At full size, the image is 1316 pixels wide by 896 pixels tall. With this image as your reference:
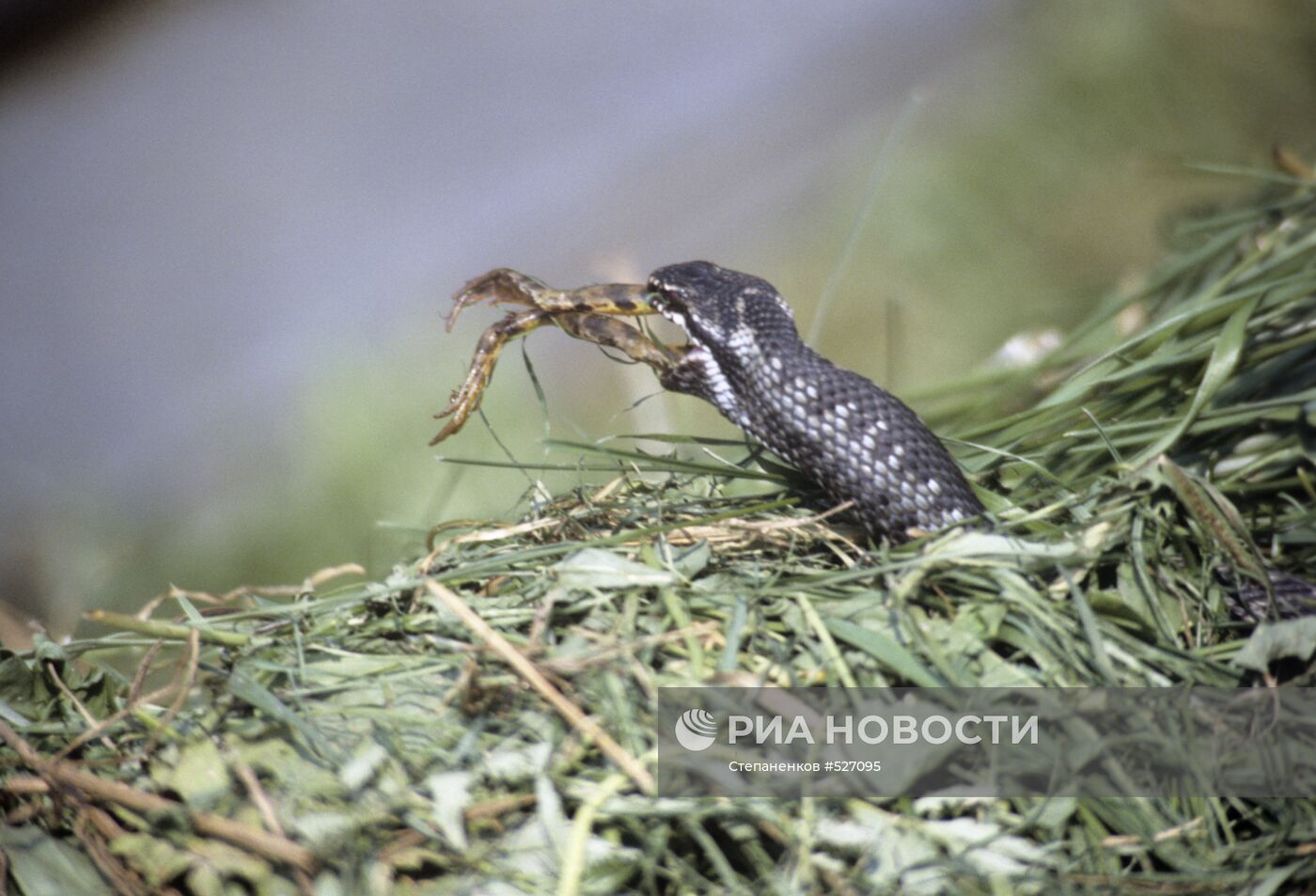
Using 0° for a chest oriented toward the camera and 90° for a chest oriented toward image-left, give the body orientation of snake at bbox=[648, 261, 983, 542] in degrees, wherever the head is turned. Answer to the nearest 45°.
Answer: approximately 90°
